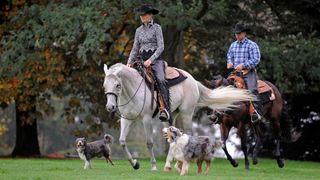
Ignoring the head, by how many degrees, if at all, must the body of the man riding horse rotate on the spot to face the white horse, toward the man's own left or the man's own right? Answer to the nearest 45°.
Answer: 0° — they already face it

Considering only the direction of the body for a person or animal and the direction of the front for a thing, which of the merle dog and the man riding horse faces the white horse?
the man riding horse

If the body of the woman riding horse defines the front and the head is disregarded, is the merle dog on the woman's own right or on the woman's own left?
on the woman's own left

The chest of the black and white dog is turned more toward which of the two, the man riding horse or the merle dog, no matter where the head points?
the merle dog

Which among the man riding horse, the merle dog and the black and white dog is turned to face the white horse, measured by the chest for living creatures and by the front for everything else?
the man riding horse

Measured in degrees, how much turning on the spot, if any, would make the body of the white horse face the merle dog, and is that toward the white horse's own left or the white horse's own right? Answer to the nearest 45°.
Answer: approximately 90° to the white horse's own left
